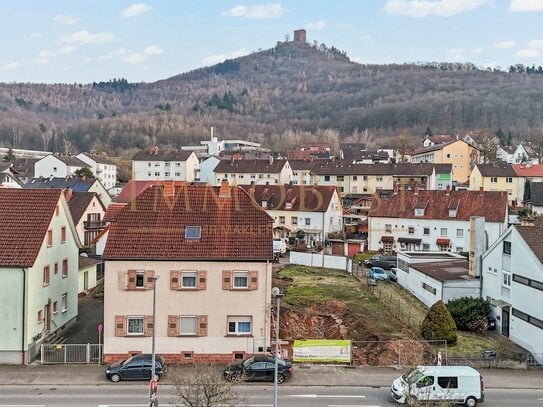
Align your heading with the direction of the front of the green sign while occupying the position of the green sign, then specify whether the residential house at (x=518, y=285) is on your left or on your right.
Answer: on your left

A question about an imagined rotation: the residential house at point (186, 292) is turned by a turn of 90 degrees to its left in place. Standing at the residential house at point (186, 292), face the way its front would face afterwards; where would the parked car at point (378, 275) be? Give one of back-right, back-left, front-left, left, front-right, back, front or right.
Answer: front-left

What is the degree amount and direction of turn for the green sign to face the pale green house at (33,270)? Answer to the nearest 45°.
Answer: approximately 90° to its right

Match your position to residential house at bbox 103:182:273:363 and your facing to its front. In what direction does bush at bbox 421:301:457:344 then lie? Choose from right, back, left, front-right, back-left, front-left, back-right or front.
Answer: left

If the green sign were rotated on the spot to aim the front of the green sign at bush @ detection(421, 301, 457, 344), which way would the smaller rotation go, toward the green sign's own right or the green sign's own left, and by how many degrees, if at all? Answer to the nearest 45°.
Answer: approximately 135° to the green sign's own left

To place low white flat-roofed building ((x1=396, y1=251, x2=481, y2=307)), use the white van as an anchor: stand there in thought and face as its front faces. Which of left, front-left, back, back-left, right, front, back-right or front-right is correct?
right

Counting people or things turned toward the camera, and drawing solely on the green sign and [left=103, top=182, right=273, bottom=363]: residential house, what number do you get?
2

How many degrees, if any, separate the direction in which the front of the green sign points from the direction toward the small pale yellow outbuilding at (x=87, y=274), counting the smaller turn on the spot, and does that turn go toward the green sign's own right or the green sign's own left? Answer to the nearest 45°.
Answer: approximately 135° to the green sign's own right

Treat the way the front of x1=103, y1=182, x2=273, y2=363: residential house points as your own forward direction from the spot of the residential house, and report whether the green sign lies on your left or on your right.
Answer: on your left

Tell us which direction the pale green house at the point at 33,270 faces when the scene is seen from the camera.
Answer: facing the viewer and to the right of the viewer

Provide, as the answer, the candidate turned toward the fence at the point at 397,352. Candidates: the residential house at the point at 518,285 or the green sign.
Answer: the residential house

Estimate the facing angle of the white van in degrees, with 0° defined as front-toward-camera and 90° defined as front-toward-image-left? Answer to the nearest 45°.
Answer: approximately 90°

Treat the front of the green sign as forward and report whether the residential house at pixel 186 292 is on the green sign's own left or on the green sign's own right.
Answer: on the green sign's own right
